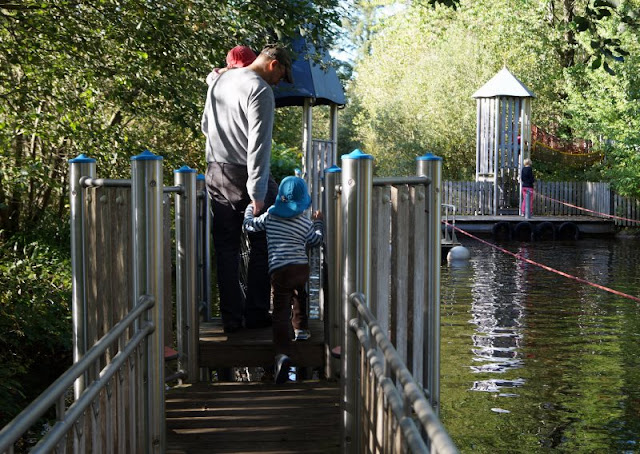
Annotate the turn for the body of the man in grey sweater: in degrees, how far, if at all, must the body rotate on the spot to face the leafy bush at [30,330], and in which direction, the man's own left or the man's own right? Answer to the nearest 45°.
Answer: approximately 90° to the man's own left

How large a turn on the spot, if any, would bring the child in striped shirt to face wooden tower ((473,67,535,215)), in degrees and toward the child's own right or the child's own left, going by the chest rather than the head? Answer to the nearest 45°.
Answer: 0° — they already face it

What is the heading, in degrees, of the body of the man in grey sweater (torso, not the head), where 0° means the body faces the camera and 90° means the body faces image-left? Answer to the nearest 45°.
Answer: approximately 225°

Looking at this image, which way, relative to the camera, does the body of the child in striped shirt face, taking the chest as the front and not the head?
away from the camera

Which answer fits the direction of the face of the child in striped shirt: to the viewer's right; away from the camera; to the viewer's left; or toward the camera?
away from the camera
